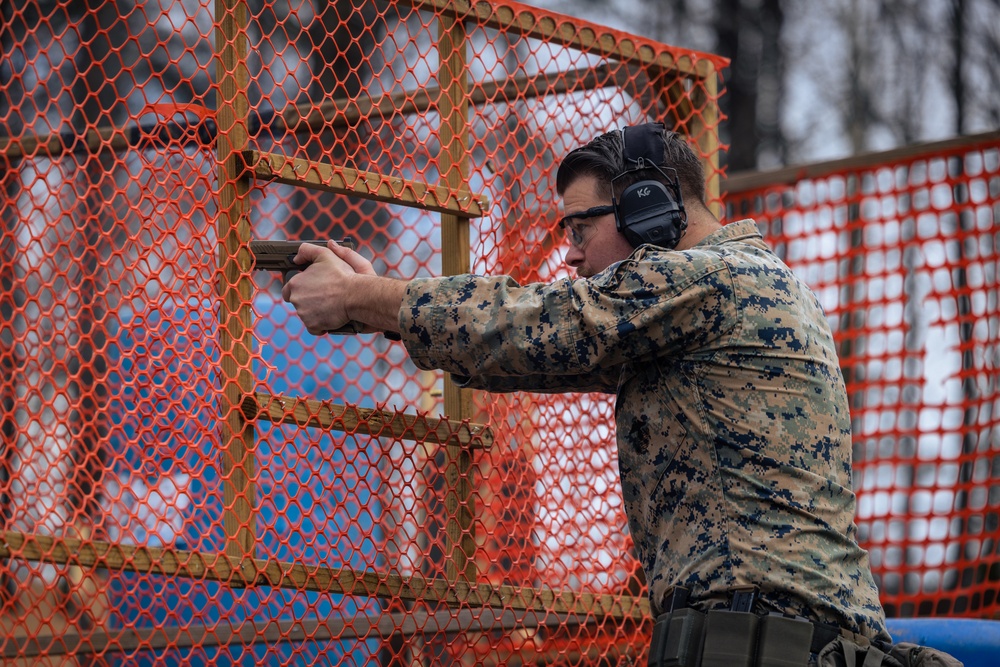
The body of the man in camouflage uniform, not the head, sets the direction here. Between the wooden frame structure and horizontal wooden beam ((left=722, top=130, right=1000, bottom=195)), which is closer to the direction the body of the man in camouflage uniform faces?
the wooden frame structure

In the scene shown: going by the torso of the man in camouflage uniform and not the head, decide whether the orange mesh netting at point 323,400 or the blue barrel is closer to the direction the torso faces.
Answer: the orange mesh netting

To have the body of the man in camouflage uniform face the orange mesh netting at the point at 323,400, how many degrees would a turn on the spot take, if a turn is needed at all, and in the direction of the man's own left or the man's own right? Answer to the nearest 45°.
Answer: approximately 45° to the man's own right

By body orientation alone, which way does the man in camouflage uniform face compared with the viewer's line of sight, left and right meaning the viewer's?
facing to the left of the viewer

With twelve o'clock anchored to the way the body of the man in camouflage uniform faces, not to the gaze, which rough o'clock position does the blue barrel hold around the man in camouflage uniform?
The blue barrel is roughly at 4 o'clock from the man in camouflage uniform.
